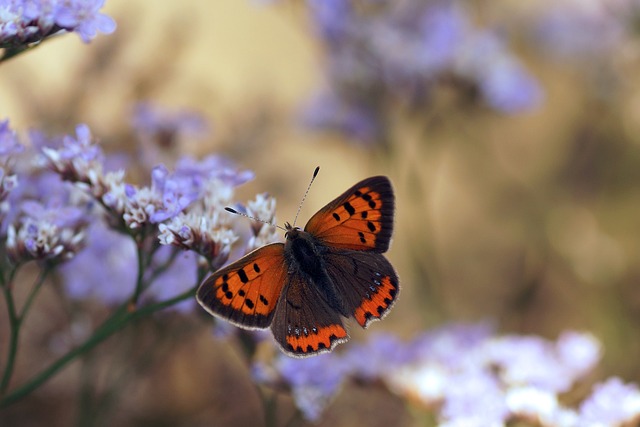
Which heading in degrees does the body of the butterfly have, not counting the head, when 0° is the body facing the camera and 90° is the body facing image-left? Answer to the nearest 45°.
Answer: approximately 135°

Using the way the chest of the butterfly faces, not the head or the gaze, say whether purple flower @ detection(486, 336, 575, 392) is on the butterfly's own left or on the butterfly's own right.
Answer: on the butterfly's own right
